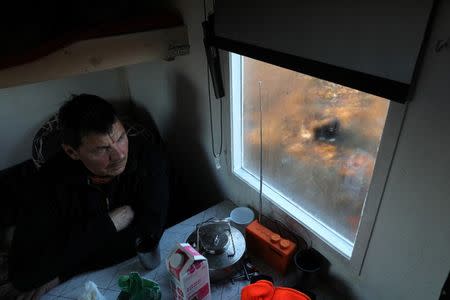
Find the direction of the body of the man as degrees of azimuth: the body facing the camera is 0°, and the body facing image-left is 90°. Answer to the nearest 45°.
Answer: approximately 315°

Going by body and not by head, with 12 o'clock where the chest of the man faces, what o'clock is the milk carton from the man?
The milk carton is roughly at 1 o'clock from the man.

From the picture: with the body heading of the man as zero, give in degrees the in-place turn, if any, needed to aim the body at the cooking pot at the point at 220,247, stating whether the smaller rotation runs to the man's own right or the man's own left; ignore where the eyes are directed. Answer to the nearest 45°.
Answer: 0° — they already face it

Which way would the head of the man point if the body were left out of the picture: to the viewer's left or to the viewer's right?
to the viewer's right

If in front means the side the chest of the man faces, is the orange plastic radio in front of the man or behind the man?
in front
